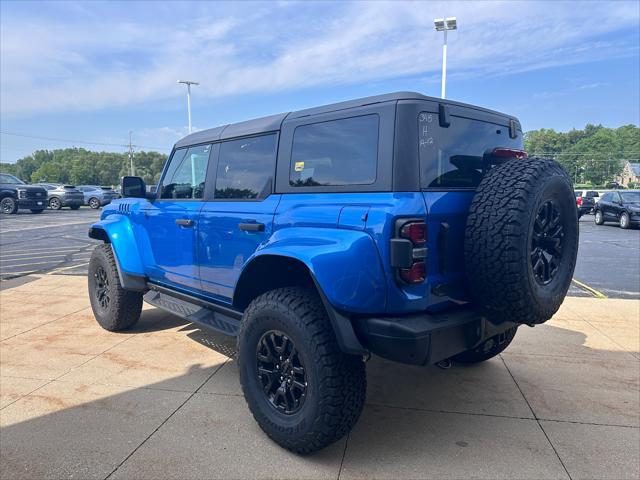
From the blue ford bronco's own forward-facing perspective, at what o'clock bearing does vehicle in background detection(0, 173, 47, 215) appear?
The vehicle in background is roughly at 12 o'clock from the blue ford bronco.

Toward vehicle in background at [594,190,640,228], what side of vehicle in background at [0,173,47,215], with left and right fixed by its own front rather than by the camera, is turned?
front

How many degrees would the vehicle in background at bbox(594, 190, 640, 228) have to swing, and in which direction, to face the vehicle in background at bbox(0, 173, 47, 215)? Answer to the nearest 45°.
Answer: approximately 90° to its right

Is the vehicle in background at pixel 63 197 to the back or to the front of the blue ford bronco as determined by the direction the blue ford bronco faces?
to the front

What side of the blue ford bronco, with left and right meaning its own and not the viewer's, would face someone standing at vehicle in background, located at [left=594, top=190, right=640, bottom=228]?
right

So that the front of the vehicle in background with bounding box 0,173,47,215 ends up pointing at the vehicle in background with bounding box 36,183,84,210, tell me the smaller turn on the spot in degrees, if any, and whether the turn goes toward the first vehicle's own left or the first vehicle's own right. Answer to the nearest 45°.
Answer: approximately 90° to the first vehicle's own left

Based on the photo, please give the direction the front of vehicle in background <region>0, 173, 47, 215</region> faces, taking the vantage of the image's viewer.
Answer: facing the viewer and to the right of the viewer

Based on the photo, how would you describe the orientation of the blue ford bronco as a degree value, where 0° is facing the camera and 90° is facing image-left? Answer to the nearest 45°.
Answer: approximately 135°

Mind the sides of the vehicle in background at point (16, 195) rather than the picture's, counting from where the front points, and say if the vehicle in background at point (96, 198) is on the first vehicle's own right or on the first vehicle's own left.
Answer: on the first vehicle's own left
